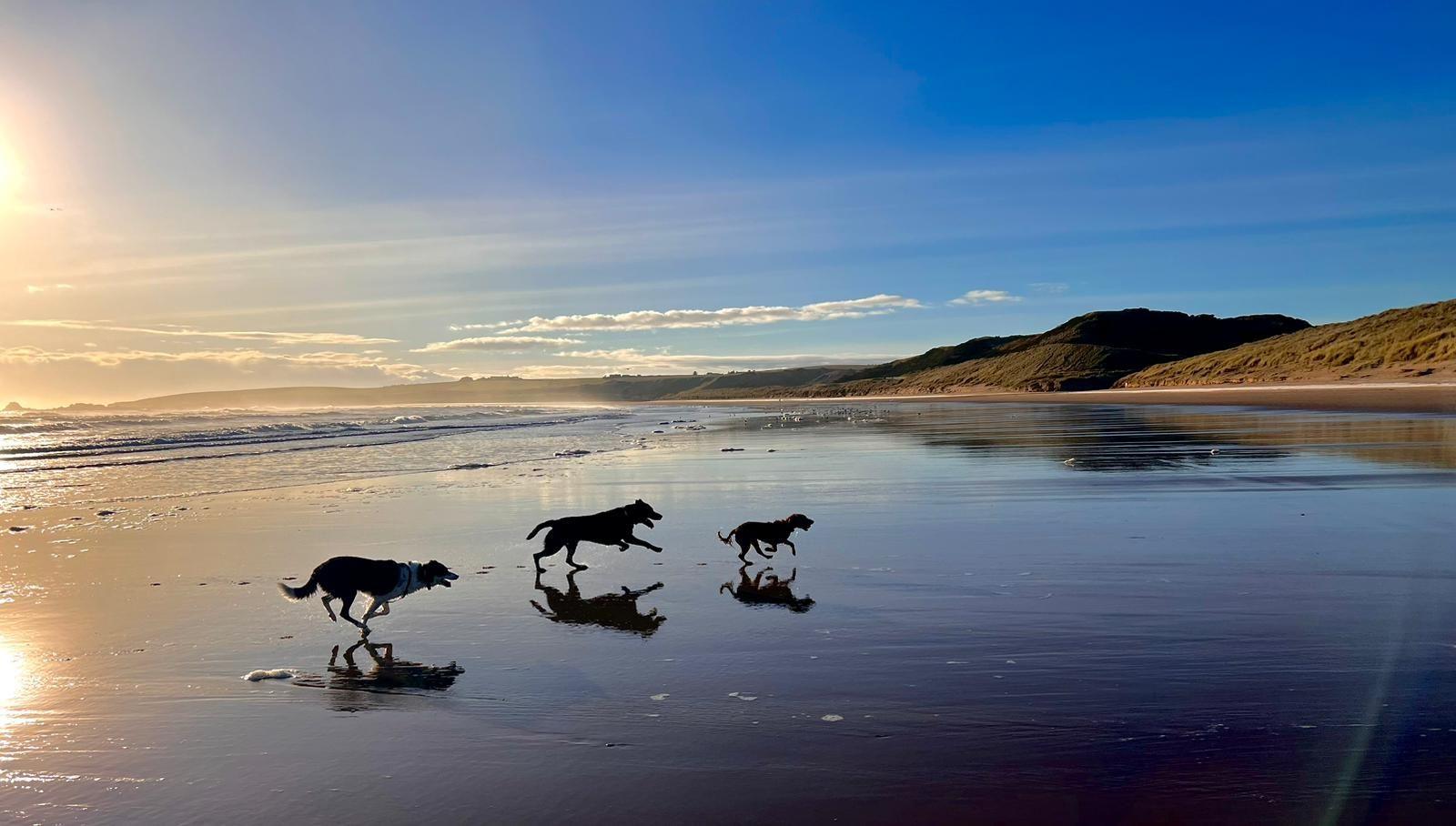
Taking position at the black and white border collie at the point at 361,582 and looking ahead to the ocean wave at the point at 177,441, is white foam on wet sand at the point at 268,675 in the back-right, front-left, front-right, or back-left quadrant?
back-left

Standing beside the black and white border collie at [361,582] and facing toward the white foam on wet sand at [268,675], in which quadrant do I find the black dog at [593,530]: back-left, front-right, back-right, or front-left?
back-left

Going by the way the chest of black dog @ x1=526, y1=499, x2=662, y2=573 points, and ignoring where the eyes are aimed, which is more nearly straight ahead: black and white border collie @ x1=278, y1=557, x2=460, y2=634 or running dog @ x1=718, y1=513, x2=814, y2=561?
the running dog

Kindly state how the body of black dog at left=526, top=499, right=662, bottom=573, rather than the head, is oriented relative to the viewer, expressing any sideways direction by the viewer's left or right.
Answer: facing to the right of the viewer

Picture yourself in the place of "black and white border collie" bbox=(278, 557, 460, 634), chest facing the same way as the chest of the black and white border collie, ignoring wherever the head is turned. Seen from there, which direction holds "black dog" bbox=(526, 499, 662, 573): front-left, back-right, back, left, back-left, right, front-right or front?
front-left

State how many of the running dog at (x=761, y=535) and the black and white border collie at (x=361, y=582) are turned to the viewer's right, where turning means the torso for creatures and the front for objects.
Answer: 2

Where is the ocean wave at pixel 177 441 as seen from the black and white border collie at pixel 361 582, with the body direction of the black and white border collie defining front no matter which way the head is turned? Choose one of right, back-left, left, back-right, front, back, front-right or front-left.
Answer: left

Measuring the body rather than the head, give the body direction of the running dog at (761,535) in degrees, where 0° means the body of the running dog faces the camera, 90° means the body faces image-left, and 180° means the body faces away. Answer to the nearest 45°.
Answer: approximately 270°

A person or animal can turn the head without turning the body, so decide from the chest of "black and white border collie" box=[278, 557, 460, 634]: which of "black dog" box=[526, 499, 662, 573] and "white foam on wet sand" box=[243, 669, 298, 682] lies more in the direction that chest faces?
the black dog

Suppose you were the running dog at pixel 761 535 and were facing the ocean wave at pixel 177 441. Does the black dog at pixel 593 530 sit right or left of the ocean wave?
left

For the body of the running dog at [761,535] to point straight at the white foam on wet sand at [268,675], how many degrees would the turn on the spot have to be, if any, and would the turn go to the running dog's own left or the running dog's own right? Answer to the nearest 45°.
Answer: approximately 135° to the running dog's own right

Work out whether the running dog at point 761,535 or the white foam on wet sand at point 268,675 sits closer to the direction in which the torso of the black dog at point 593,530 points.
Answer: the running dog

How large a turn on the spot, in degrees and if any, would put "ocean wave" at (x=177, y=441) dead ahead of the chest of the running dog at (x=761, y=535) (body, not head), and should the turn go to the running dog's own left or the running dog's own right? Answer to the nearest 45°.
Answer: approximately 135° to the running dog's own left

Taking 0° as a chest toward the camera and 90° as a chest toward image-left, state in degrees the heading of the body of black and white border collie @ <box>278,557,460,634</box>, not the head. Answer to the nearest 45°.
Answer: approximately 270°

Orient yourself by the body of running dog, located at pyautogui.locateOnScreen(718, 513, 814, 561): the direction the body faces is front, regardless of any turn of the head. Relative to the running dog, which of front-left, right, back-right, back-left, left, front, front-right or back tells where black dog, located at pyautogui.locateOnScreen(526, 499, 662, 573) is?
back
